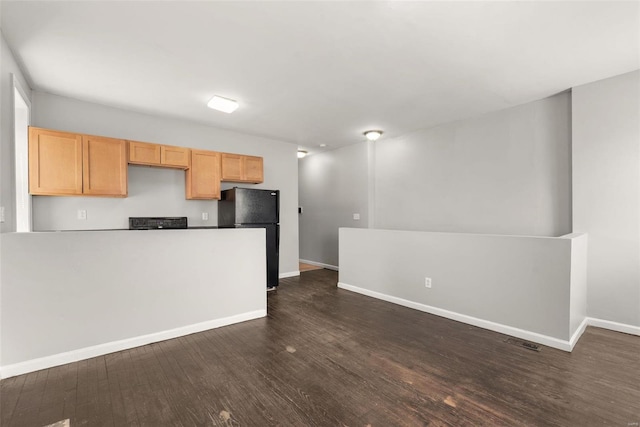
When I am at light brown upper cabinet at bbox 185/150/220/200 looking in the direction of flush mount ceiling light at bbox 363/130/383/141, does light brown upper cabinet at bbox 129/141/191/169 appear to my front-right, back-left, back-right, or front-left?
back-right

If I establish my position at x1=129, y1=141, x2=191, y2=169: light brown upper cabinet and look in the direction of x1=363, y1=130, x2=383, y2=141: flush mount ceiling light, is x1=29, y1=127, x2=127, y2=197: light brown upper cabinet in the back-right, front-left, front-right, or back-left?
back-right

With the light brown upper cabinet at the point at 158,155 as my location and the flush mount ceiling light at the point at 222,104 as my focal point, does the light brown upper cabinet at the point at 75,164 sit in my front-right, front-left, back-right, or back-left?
back-right

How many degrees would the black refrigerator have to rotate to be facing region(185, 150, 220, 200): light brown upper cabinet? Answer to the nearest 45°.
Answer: approximately 135° to its right

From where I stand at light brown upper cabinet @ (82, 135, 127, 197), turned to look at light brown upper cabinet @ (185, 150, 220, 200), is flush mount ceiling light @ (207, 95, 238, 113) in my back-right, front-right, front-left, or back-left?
front-right

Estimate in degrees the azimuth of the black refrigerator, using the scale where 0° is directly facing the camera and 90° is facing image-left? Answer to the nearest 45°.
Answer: approximately 315°

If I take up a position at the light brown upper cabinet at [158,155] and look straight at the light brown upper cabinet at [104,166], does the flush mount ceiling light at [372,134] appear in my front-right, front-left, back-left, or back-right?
back-left

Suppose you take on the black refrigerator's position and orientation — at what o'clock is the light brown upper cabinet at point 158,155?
The light brown upper cabinet is roughly at 4 o'clock from the black refrigerator.

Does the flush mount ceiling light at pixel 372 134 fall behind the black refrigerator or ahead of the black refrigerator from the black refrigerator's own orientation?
ahead

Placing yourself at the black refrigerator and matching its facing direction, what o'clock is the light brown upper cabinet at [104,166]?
The light brown upper cabinet is roughly at 4 o'clock from the black refrigerator.
